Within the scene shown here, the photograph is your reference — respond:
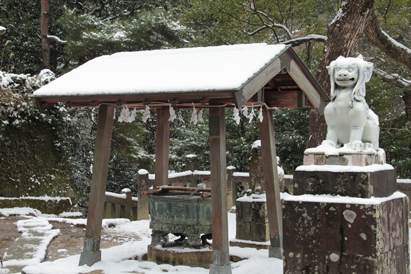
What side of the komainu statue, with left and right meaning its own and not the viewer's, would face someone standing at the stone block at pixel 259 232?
right

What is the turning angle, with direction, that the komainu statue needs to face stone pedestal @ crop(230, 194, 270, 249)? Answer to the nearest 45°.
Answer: approximately 90° to its right

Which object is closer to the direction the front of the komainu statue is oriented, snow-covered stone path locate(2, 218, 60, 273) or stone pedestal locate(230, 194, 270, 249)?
the snow-covered stone path

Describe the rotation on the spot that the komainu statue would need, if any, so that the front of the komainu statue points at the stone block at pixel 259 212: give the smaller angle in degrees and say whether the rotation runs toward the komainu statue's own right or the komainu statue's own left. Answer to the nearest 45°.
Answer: approximately 90° to the komainu statue's own right

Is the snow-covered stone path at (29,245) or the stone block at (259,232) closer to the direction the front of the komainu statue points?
the snow-covered stone path

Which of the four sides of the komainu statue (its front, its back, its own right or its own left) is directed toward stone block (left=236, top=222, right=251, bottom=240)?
right

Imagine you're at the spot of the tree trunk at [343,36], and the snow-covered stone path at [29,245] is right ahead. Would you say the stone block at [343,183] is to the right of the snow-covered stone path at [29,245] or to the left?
left
